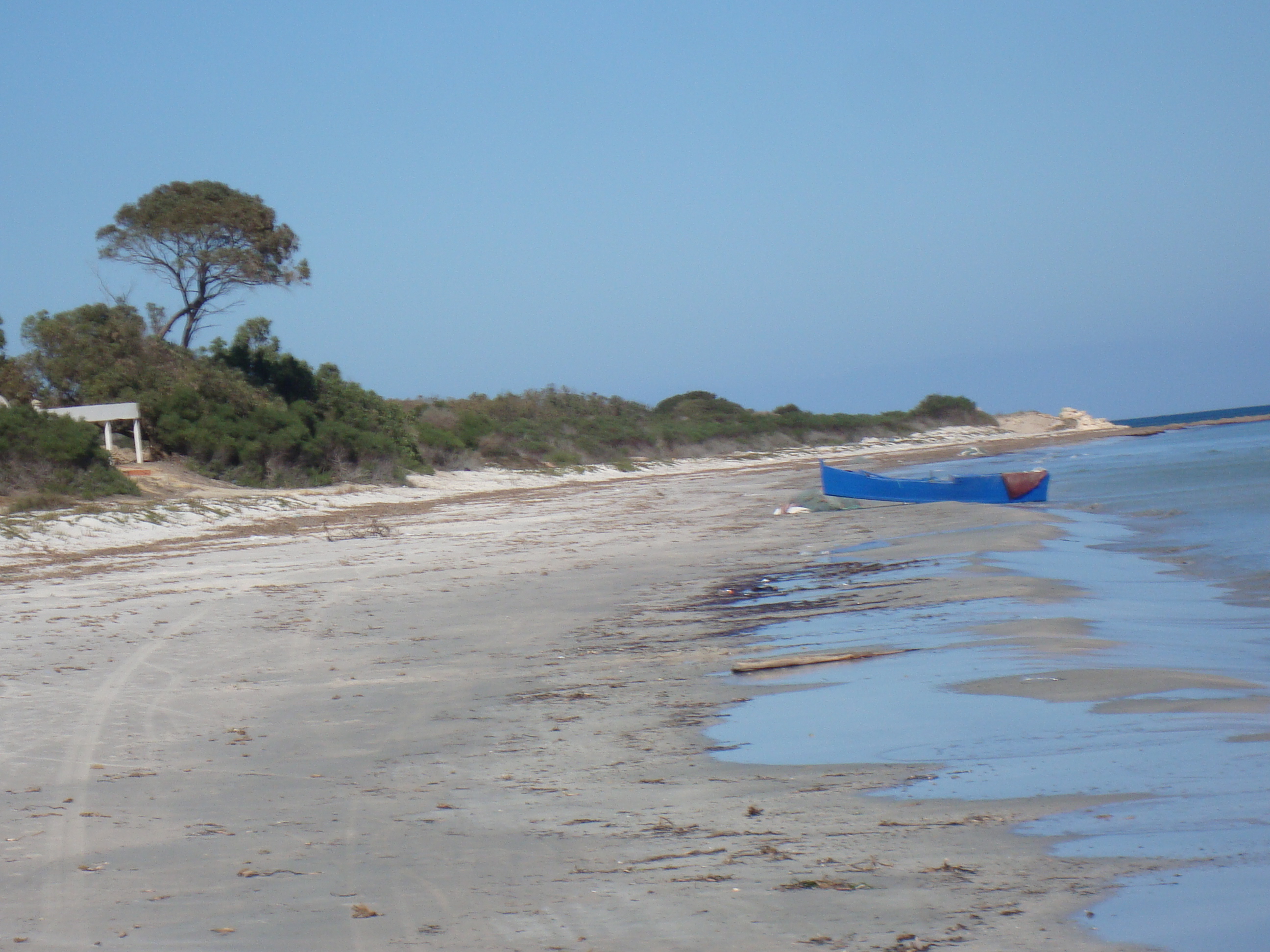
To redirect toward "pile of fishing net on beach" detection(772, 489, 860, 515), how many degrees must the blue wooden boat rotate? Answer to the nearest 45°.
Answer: approximately 45° to its left

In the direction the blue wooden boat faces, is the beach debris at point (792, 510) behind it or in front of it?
in front

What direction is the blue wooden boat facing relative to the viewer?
to the viewer's left

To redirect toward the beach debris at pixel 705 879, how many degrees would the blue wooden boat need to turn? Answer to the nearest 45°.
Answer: approximately 90° to its left

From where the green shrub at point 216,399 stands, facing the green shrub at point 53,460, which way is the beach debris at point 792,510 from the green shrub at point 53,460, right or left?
left

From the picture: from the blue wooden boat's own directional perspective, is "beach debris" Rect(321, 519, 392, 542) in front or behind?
in front

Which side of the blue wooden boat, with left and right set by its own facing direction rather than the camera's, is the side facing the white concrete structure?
front

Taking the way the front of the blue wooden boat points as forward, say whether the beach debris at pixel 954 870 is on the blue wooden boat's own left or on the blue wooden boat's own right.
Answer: on the blue wooden boat's own left

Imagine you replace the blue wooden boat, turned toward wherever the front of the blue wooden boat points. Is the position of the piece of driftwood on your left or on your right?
on your left

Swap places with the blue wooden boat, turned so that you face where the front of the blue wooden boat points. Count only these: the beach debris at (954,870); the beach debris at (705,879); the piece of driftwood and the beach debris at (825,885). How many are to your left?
4

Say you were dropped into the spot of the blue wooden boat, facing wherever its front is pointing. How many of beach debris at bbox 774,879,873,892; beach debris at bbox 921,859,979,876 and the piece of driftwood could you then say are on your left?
3

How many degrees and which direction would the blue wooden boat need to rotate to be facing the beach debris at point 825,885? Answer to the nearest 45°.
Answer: approximately 90° to its left
